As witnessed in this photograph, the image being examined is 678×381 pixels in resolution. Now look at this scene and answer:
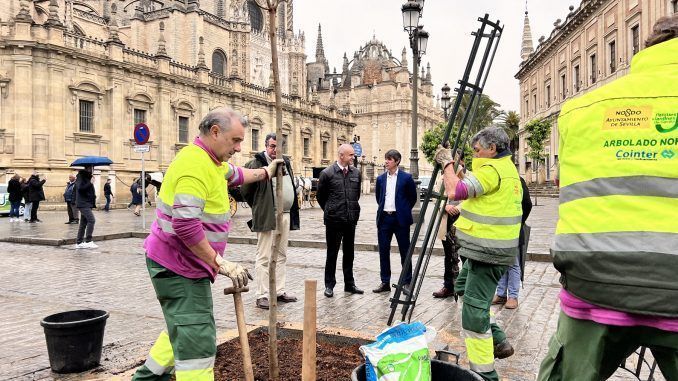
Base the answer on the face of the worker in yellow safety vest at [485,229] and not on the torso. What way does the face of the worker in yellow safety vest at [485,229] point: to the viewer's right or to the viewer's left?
to the viewer's left

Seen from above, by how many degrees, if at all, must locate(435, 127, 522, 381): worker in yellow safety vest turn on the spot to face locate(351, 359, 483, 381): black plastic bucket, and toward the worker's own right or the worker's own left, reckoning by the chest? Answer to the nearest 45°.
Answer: approximately 90° to the worker's own left

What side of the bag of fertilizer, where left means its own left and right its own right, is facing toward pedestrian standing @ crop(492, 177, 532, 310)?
back

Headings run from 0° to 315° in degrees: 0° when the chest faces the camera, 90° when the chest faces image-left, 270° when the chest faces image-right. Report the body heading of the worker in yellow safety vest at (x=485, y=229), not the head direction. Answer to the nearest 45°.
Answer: approximately 90°

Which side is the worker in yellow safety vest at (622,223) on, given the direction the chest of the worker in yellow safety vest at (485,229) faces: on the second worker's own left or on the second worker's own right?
on the second worker's own left

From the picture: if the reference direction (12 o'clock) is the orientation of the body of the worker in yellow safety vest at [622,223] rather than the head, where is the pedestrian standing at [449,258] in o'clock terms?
The pedestrian standing is roughly at 11 o'clock from the worker in yellow safety vest.

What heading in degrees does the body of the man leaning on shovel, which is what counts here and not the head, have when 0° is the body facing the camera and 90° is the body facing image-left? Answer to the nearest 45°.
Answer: approximately 270°

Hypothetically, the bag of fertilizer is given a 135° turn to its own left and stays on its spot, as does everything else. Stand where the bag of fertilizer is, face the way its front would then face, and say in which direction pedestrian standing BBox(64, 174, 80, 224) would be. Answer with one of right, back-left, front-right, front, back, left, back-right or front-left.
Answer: left

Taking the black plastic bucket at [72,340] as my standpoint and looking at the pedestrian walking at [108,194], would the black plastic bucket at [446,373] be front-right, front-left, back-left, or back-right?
back-right

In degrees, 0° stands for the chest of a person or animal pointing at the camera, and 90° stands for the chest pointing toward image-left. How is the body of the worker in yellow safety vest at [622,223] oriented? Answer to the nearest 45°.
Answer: approximately 180°

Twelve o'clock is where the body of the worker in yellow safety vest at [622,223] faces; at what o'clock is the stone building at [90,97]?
The stone building is roughly at 10 o'clock from the worker in yellow safety vest.
